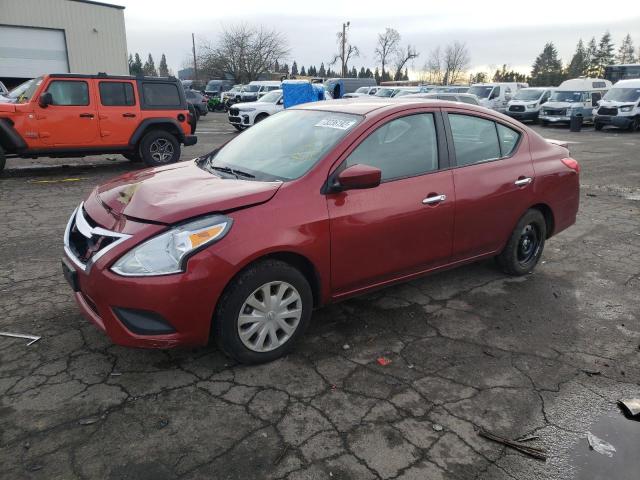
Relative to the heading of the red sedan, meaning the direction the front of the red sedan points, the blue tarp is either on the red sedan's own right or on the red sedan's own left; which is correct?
on the red sedan's own right

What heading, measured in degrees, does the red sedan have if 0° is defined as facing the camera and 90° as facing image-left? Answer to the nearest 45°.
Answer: approximately 45°

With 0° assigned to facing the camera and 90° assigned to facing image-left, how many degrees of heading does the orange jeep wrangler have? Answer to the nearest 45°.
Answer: approximately 90°

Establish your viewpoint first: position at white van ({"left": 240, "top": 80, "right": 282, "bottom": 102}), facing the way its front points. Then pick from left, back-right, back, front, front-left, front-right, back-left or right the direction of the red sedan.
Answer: front-left

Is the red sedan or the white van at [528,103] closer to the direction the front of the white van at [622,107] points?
the red sedan

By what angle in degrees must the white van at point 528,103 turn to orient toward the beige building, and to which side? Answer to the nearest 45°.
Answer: approximately 45° to its right

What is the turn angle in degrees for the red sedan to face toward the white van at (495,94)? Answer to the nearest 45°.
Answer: approximately 135° to its right

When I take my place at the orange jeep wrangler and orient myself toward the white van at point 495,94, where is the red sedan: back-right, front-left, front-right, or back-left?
back-right

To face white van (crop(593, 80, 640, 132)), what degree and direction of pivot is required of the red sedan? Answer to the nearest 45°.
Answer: approximately 180°
